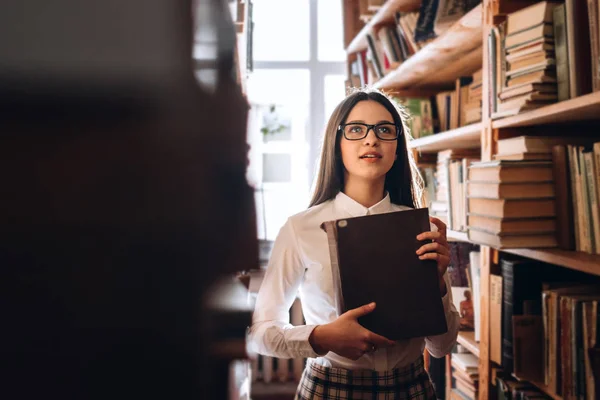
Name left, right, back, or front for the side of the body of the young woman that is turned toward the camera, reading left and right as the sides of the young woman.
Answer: front

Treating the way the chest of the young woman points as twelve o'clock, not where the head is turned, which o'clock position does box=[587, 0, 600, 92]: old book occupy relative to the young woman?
The old book is roughly at 9 o'clock from the young woman.

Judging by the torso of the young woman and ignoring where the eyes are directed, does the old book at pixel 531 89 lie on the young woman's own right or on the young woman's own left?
on the young woman's own left

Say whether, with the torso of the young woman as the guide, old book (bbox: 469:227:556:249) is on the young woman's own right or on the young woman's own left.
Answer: on the young woman's own left

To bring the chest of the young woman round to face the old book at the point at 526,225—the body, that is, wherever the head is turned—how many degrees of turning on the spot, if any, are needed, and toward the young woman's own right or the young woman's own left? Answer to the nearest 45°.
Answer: approximately 135° to the young woman's own left

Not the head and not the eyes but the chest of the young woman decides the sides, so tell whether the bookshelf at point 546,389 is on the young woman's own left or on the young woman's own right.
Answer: on the young woman's own left

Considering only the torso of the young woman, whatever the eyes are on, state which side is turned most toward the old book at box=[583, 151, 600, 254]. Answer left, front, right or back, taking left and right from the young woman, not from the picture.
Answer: left

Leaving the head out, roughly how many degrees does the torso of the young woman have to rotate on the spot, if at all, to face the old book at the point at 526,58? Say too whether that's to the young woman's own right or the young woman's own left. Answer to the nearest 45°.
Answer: approximately 135° to the young woman's own left

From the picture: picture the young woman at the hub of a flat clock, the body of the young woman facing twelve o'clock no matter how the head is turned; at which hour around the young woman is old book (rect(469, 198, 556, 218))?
The old book is roughly at 8 o'clock from the young woman.

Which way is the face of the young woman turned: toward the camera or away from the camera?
toward the camera

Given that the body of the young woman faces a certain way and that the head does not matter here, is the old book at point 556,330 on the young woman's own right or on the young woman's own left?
on the young woman's own left

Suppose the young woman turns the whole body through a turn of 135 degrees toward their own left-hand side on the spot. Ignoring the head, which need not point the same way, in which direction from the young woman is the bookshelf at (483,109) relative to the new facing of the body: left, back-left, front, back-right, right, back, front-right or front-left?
front

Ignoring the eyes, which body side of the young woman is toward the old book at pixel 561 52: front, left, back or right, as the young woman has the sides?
left

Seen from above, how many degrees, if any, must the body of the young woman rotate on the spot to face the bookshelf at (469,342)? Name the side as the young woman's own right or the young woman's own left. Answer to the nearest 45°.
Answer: approximately 135° to the young woman's own left
